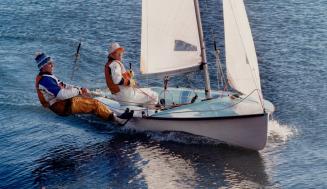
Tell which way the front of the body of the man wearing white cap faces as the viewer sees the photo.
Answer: to the viewer's right

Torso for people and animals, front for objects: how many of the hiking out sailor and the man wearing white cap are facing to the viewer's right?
2

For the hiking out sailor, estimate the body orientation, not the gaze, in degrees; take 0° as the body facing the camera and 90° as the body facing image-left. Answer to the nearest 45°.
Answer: approximately 270°

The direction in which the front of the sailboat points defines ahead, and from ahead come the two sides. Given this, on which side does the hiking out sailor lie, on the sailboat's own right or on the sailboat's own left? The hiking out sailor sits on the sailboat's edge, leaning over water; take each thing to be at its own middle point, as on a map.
on the sailboat's own right
